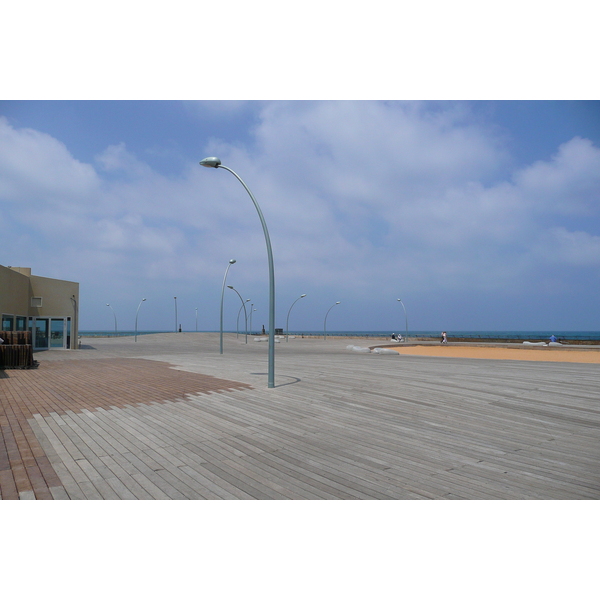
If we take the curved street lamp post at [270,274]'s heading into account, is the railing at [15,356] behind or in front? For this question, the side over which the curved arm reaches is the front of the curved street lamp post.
in front

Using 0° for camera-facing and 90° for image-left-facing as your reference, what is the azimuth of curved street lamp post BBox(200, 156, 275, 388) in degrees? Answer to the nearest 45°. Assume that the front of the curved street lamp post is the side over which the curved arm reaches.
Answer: approximately 90°

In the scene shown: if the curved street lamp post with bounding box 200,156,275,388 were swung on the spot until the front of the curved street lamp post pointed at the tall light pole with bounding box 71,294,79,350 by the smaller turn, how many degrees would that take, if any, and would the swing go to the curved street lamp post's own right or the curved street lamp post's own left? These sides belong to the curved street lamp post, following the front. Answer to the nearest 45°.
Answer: approximately 45° to the curved street lamp post's own right

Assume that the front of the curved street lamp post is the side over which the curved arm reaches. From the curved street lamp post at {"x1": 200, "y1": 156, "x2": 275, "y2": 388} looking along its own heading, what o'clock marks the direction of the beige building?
The beige building is roughly at 2 o'clock from the curved street lamp post.
